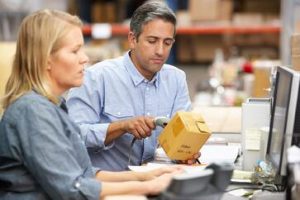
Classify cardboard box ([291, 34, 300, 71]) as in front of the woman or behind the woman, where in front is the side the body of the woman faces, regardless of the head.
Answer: in front

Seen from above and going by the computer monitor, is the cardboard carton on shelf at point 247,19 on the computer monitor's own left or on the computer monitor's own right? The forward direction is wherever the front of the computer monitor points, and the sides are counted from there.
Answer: on the computer monitor's own right

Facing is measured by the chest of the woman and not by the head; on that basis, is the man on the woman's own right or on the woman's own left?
on the woman's own left

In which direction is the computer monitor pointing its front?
to the viewer's left

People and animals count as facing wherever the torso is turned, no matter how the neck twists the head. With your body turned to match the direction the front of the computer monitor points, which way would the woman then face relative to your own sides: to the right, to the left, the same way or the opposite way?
the opposite way

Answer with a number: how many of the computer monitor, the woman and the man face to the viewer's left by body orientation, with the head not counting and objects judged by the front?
1

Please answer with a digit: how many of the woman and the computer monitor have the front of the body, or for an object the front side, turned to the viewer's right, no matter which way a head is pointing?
1

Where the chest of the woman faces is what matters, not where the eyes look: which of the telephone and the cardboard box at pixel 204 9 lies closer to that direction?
the telephone

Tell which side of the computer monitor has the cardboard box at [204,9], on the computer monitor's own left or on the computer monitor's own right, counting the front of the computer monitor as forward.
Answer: on the computer monitor's own right

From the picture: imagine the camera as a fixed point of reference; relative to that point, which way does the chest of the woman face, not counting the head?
to the viewer's right

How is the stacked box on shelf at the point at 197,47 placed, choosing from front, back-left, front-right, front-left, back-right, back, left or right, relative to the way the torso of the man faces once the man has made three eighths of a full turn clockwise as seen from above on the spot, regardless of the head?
right

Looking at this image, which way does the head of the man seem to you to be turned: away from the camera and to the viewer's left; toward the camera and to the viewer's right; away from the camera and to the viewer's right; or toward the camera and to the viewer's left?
toward the camera and to the viewer's right
